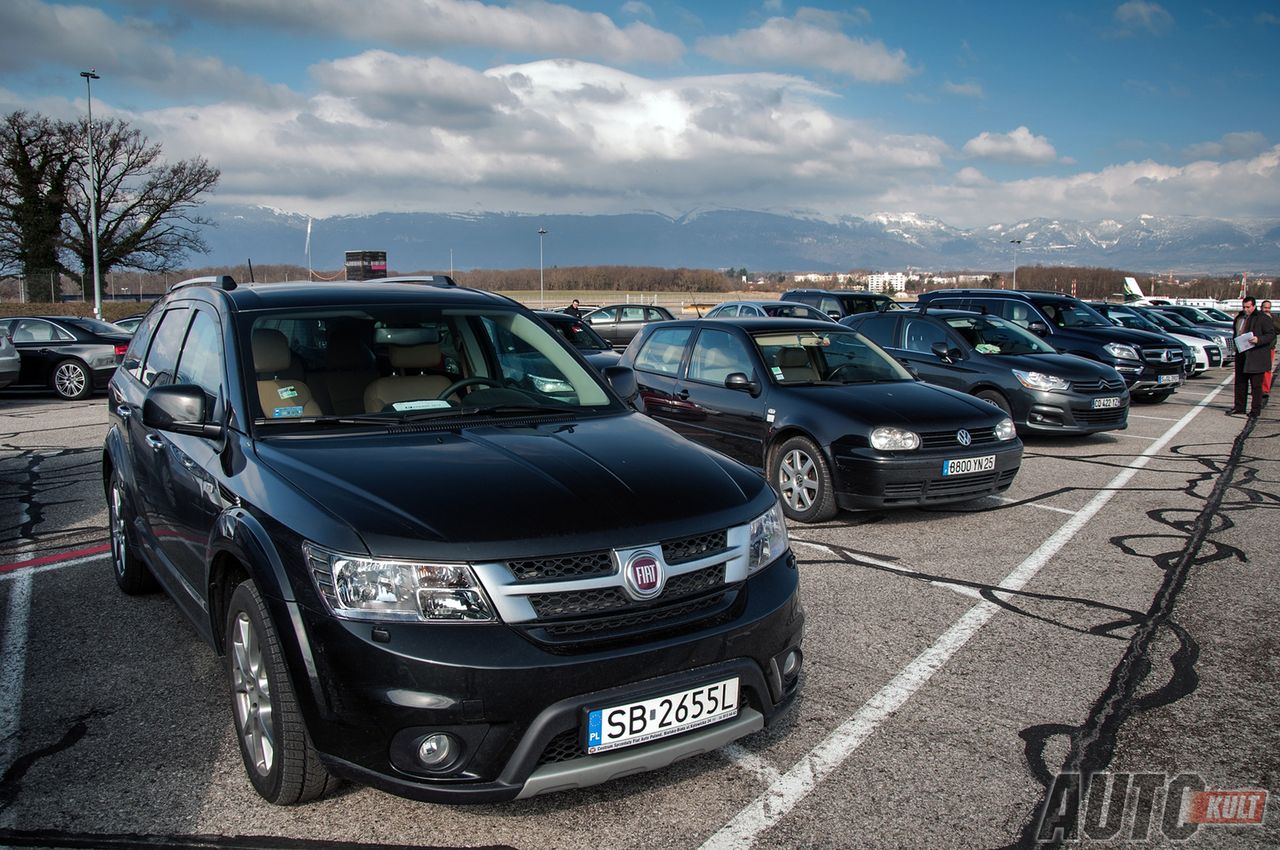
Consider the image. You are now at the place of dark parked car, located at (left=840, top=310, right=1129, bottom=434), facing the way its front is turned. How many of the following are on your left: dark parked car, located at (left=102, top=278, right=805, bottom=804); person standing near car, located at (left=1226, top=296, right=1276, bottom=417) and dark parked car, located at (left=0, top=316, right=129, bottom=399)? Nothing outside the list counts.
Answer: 1

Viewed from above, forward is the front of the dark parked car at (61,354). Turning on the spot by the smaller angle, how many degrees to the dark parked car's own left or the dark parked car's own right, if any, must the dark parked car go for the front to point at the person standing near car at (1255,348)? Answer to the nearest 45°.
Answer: approximately 180°

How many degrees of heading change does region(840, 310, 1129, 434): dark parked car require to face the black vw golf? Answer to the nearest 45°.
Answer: approximately 45° to its right

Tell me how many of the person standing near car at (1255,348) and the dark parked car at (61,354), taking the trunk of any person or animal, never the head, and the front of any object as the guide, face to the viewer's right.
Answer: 0

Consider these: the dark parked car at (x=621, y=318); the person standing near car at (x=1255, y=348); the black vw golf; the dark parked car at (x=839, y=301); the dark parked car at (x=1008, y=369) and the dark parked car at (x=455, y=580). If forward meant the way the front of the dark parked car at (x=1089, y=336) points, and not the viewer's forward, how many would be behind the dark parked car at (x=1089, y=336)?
2

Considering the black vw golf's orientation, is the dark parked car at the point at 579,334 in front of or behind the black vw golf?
behind

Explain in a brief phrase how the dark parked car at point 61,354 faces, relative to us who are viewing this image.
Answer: facing away from the viewer and to the left of the viewer

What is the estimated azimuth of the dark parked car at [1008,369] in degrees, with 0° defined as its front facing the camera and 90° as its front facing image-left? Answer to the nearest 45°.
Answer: approximately 315°

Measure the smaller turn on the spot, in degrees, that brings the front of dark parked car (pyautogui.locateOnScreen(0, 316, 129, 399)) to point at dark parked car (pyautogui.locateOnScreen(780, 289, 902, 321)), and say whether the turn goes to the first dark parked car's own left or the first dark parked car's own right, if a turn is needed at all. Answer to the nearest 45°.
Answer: approximately 135° to the first dark parked car's own right

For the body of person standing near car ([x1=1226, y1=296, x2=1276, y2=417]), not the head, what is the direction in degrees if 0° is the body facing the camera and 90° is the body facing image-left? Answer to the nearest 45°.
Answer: approximately 45°

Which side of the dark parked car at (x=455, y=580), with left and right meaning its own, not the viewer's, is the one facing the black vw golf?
left

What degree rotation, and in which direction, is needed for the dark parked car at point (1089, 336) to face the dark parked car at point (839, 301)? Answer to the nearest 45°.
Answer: approximately 180°

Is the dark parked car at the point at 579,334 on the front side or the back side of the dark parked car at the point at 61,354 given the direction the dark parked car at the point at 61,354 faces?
on the back side
